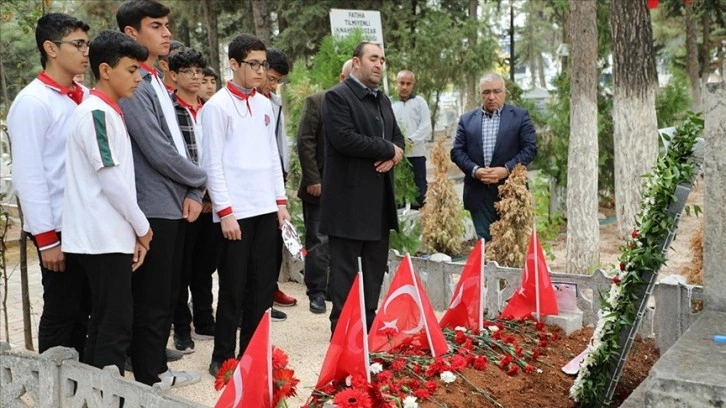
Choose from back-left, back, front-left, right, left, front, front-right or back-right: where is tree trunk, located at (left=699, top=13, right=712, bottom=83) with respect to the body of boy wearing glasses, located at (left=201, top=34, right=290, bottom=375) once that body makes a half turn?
right

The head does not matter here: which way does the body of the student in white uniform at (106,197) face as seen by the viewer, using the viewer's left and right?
facing to the right of the viewer

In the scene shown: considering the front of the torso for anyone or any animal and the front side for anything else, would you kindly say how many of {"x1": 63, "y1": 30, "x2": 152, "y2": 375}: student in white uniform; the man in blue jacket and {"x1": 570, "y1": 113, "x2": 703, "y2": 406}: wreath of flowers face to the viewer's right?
1

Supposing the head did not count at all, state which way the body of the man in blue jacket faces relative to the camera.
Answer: toward the camera

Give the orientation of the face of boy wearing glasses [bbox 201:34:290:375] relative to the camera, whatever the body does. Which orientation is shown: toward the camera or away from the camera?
toward the camera

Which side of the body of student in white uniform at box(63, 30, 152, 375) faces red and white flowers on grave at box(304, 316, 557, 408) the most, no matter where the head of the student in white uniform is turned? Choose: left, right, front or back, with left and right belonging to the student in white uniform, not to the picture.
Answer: front

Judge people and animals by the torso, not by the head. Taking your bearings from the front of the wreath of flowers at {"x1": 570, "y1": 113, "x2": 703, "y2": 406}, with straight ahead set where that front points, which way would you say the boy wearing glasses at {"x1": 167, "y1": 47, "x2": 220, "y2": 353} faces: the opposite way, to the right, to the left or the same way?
the opposite way

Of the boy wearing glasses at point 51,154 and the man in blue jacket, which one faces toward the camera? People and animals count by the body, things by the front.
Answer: the man in blue jacket

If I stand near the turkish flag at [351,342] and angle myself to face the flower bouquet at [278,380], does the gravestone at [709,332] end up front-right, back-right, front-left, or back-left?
back-left

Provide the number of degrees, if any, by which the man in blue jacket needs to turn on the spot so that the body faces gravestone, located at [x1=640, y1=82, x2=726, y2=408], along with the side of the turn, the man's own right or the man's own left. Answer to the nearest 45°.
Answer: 0° — they already face it

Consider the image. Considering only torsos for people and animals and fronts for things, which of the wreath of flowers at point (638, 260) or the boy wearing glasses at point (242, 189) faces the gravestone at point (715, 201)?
the boy wearing glasses

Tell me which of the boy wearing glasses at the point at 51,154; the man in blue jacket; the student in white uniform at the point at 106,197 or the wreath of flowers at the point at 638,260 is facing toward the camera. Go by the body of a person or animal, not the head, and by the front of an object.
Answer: the man in blue jacket

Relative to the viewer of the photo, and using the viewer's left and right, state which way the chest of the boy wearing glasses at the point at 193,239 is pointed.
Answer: facing the viewer and to the right of the viewer

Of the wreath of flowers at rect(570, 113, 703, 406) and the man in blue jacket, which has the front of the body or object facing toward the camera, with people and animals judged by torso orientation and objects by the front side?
the man in blue jacket

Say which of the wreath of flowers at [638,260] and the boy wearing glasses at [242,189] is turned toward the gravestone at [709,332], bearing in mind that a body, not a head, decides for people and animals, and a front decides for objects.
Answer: the boy wearing glasses

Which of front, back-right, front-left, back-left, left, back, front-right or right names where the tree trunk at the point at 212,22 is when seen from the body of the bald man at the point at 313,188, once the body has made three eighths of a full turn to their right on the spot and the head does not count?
right

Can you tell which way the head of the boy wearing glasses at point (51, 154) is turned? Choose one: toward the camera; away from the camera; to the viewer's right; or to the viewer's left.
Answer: to the viewer's right
